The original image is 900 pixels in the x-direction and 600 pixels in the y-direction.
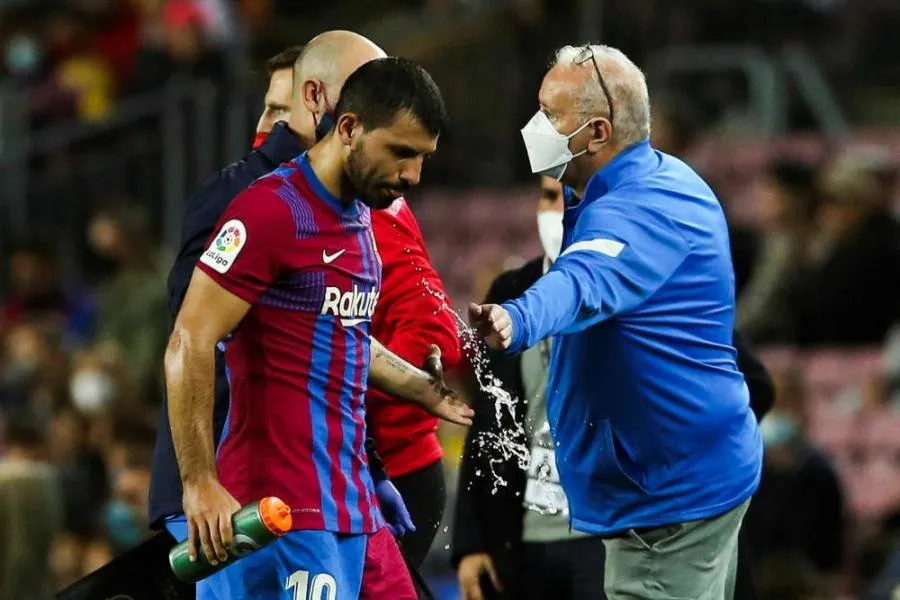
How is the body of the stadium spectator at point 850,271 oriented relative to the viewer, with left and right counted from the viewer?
facing the viewer and to the left of the viewer

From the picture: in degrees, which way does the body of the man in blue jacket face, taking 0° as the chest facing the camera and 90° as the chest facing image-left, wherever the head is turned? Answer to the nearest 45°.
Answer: approximately 90°

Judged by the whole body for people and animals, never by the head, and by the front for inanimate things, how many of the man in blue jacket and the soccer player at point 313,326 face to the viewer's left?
1

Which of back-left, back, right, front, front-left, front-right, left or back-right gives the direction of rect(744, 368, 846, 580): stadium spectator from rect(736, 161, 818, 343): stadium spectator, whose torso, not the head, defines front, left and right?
front-left

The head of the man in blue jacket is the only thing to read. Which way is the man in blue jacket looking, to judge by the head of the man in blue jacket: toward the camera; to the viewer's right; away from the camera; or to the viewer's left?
to the viewer's left

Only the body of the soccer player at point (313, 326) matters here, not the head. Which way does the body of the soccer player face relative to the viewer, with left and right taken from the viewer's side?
facing the viewer and to the right of the viewer

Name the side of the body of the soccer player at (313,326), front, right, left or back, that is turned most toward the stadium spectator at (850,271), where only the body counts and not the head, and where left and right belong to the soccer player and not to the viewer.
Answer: left
